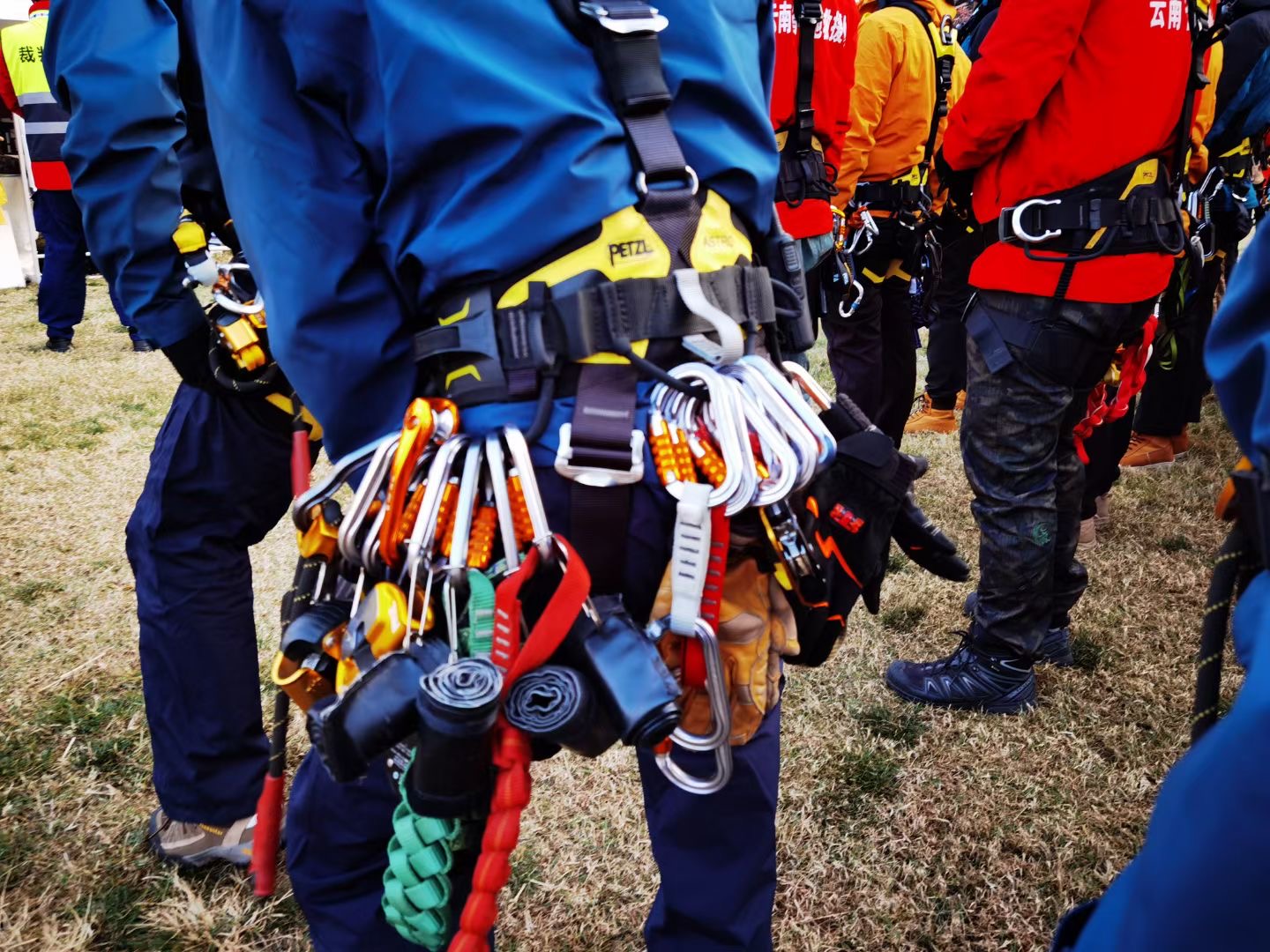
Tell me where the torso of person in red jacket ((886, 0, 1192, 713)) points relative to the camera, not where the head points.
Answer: to the viewer's left

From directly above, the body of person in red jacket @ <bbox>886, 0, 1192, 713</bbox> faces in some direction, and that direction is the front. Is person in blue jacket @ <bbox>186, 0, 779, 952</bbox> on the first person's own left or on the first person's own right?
on the first person's own left

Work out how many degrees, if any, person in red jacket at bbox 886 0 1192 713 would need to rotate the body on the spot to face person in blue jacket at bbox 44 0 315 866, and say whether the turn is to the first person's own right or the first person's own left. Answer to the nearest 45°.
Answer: approximately 45° to the first person's own left

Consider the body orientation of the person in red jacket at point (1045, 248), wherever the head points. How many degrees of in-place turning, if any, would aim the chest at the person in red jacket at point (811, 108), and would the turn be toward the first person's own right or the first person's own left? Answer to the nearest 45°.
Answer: approximately 45° to the first person's own right
